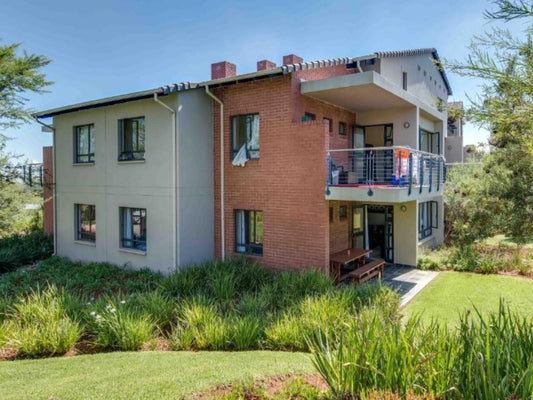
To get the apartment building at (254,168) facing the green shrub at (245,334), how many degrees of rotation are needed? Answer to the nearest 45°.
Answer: approximately 45° to its right

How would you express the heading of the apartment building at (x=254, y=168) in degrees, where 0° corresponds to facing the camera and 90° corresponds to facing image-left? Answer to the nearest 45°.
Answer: approximately 315°

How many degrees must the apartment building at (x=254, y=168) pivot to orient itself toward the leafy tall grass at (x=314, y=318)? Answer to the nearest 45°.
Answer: approximately 45° to its right

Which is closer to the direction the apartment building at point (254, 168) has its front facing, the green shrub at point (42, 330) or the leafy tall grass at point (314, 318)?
the leafy tall grass
